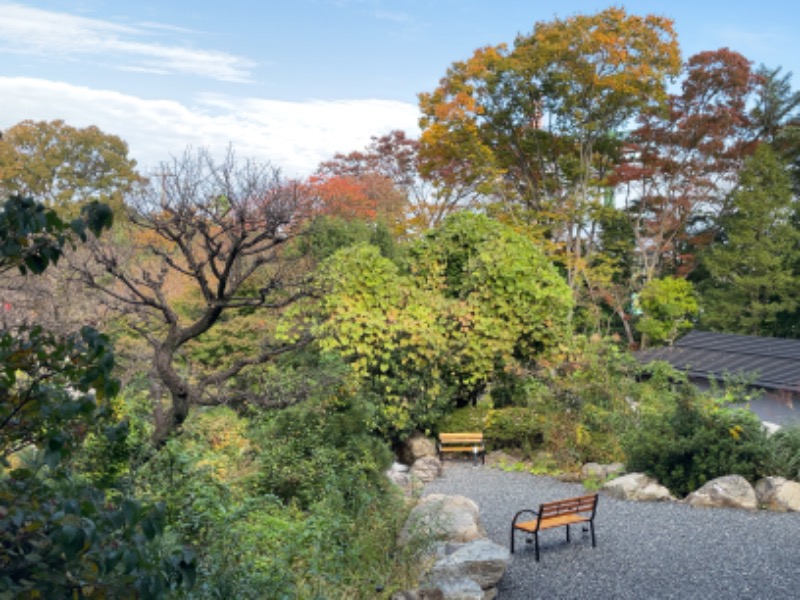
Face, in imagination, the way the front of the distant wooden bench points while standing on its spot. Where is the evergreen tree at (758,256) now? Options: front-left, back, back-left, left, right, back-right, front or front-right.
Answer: back-left

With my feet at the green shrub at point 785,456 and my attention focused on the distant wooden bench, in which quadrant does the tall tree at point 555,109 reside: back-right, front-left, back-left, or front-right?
front-right

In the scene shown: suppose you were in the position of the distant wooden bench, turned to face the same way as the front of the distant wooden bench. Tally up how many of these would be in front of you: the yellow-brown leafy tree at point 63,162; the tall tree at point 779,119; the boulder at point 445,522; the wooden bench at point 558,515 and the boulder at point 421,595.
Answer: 3

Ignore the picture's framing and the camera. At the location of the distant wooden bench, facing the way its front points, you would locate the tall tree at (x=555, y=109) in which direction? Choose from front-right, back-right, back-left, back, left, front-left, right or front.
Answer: back

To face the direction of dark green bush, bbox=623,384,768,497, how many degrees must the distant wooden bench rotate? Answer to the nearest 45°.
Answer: approximately 45° to its left

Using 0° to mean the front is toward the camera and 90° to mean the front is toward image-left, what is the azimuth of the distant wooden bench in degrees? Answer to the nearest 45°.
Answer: approximately 0°

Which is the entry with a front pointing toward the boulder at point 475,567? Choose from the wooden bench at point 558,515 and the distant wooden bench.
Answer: the distant wooden bench

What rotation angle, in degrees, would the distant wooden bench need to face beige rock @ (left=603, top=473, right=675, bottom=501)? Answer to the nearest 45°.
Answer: approximately 45° to its left
